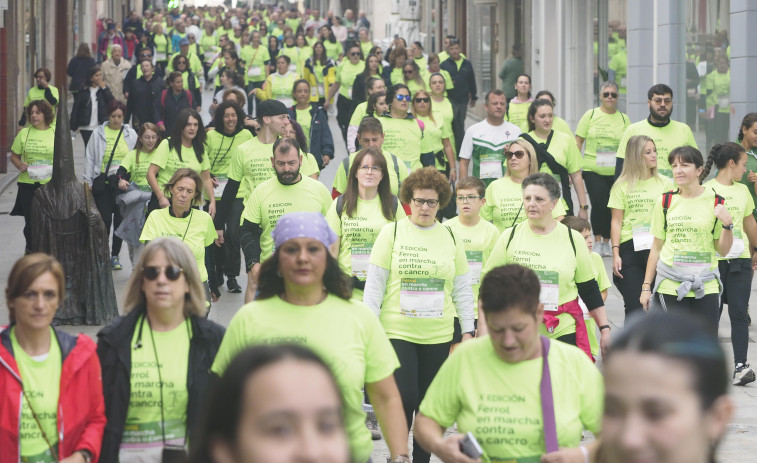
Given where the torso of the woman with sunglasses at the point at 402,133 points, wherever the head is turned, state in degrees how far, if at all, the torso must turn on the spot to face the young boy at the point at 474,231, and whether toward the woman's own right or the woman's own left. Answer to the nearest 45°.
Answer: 0° — they already face them

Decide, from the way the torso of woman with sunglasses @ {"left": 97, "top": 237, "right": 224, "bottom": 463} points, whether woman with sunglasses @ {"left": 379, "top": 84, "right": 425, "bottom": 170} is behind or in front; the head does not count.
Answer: behind

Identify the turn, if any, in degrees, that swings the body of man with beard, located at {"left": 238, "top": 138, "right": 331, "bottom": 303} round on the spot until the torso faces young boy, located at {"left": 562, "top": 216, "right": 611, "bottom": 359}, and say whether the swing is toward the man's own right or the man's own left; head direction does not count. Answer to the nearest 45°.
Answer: approximately 45° to the man's own left

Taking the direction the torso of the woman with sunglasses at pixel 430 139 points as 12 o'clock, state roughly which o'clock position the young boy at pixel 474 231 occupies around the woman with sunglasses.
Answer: The young boy is roughly at 12 o'clock from the woman with sunglasses.

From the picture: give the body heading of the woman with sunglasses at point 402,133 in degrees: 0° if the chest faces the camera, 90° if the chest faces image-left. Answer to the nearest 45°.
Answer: approximately 0°

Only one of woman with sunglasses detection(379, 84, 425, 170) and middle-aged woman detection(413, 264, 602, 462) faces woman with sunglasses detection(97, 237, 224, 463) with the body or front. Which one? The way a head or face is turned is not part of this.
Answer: woman with sunglasses detection(379, 84, 425, 170)

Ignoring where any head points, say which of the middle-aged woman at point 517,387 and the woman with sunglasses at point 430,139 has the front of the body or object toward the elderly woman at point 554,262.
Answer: the woman with sunglasses
